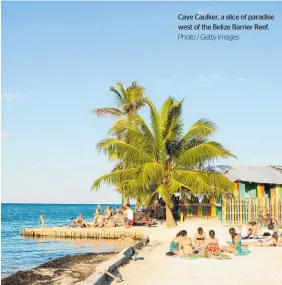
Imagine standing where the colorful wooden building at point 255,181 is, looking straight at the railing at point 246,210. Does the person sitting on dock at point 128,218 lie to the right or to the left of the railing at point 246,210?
right

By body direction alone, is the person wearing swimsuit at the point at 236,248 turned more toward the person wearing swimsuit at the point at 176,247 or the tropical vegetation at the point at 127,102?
the person wearing swimsuit

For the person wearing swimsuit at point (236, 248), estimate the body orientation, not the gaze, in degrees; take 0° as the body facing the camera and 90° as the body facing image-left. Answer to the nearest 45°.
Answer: approximately 90°

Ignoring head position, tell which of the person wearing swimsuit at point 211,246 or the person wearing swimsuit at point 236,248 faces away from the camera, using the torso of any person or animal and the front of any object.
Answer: the person wearing swimsuit at point 211,246

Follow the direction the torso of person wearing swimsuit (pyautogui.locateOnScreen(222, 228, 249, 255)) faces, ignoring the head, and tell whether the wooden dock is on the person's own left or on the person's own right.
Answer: on the person's own right

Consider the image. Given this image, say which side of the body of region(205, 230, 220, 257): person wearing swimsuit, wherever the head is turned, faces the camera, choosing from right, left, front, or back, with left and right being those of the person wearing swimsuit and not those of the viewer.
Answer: back

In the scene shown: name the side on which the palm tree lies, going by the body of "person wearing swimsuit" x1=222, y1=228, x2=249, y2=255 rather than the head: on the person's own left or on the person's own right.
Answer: on the person's own right

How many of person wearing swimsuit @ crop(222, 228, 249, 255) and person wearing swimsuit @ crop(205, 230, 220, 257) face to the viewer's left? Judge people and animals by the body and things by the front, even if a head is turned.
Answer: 1

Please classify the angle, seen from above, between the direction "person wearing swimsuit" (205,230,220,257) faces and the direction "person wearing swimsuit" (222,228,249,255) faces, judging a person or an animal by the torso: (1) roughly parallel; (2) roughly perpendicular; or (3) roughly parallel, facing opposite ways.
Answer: roughly perpendicular
